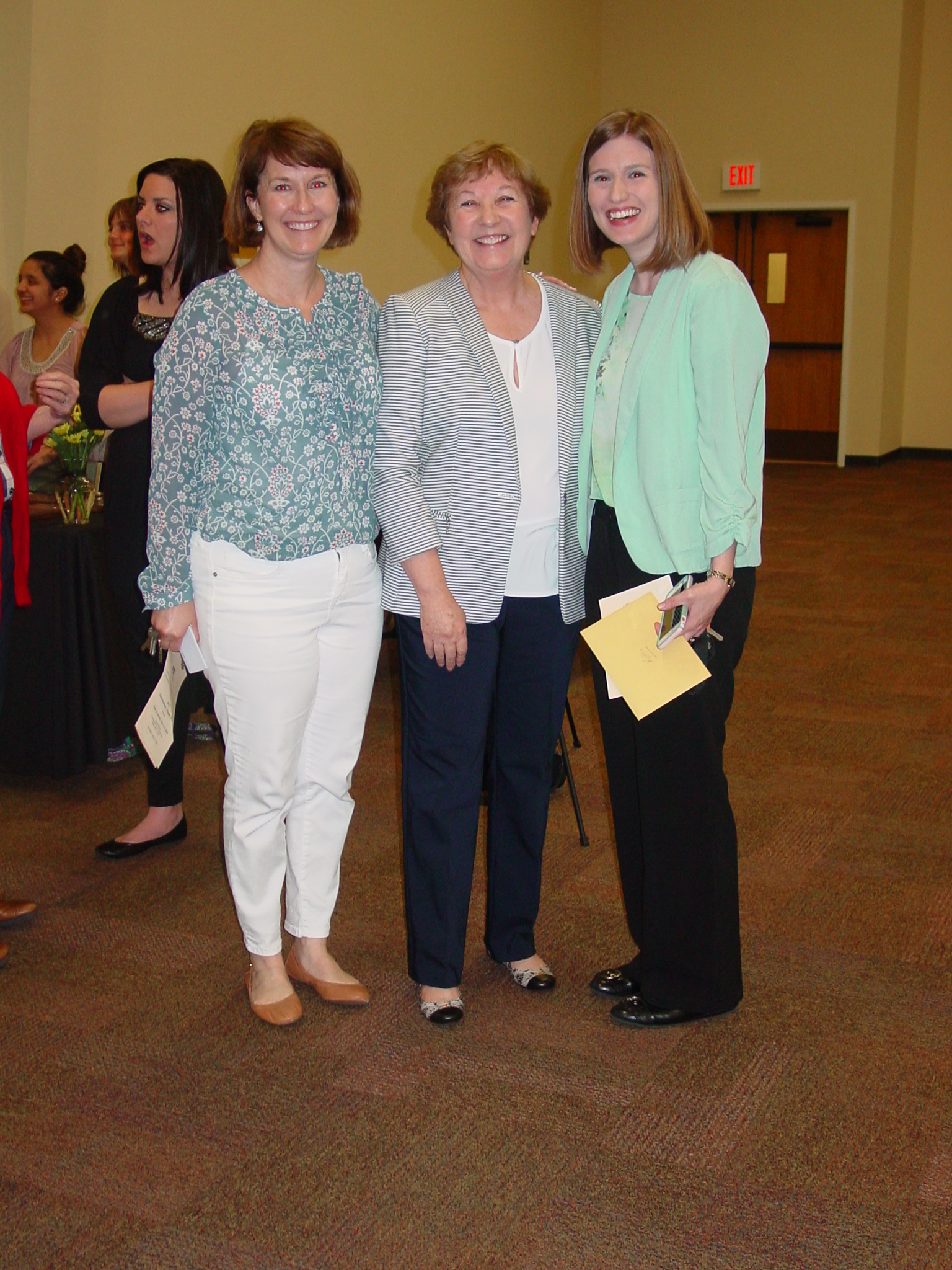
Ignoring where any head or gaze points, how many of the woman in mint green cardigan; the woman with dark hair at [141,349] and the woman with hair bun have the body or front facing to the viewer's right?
0

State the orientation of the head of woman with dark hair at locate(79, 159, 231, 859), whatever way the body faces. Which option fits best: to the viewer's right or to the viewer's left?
to the viewer's left

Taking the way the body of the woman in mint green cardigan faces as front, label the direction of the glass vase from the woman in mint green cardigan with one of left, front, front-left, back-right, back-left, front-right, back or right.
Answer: right

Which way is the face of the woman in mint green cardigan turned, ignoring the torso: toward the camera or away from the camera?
toward the camera

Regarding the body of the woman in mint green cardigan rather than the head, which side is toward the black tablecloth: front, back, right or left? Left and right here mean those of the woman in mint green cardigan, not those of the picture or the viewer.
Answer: right

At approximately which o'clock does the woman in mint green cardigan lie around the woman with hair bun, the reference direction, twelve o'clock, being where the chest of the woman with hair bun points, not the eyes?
The woman in mint green cardigan is roughly at 10 o'clock from the woman with hair bun.

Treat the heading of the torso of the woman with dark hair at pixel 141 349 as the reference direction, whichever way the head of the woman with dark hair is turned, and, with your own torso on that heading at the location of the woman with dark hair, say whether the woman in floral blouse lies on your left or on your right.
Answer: on your left

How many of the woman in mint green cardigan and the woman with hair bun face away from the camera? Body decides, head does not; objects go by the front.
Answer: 0

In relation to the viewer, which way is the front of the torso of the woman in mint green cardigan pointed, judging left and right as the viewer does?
facing the viewer and to the left of the viewer

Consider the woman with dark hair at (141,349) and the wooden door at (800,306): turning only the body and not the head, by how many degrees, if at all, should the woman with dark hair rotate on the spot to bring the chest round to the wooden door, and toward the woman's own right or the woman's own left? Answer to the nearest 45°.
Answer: approximately 180°

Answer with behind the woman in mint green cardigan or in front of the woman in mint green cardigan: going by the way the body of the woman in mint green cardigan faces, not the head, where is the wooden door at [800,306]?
behind

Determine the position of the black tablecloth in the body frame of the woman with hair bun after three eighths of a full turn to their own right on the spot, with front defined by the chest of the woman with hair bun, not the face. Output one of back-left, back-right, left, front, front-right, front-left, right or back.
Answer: back

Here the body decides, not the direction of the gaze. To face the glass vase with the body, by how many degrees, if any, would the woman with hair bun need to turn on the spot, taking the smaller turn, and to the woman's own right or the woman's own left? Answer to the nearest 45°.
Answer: approximately 45° to the woman's own left

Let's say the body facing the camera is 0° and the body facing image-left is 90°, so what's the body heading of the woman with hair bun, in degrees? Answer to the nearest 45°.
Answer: approximately 45°

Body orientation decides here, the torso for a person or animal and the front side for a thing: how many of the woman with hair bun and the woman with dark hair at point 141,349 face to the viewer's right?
0

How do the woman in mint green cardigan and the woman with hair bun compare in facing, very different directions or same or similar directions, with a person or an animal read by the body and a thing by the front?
same or similar directions

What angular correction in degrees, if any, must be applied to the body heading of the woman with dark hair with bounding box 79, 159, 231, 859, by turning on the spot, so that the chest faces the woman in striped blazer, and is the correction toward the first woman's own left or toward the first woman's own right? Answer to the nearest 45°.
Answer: approximately 90° to the first woman's own left
